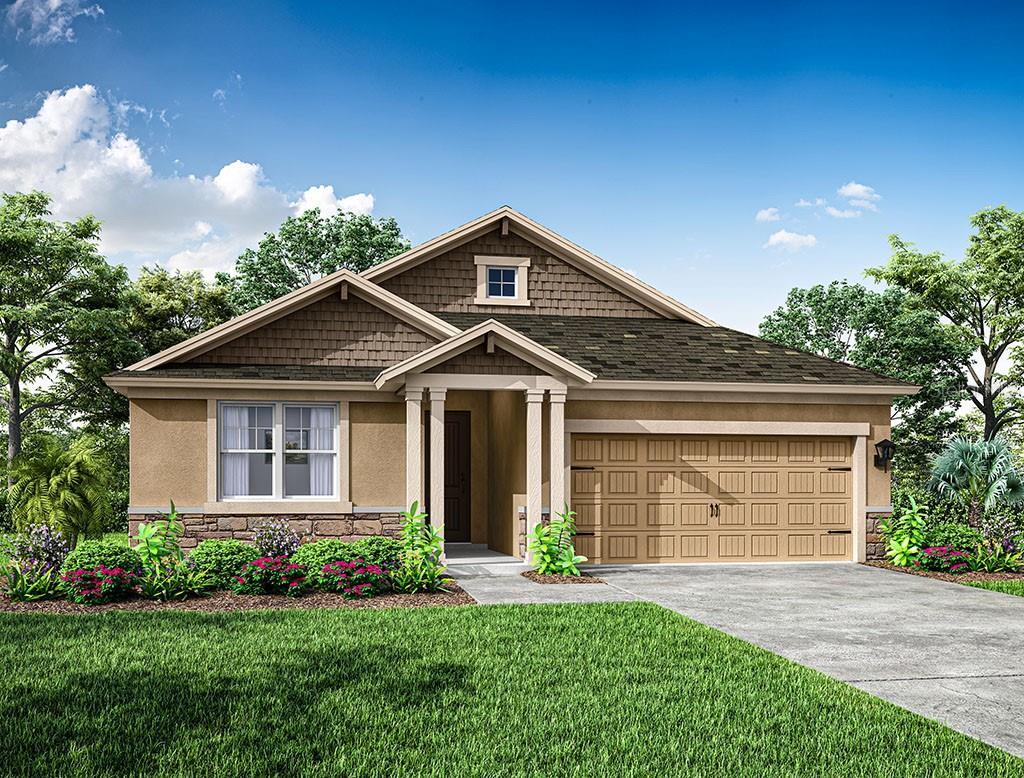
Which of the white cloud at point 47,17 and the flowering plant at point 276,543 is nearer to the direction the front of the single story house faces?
the flowering plant

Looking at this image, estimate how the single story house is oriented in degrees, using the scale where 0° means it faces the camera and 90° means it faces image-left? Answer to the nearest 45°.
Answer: approximately 0°

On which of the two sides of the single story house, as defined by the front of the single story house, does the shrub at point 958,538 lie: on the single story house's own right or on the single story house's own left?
on the single story house's own left

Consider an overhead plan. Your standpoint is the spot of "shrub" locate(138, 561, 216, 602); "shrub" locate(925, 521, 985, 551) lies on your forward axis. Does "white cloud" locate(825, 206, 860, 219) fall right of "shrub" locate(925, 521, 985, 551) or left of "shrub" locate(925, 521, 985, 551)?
left

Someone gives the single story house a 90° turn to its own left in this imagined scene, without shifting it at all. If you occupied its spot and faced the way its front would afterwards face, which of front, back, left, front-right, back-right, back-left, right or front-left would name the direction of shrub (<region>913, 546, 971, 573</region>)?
front

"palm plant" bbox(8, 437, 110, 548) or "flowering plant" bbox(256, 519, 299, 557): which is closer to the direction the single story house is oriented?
the flowering plant

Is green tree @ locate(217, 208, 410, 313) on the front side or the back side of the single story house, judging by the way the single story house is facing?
on the back side

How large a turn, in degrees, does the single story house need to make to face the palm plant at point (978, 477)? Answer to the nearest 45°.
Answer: approximately 90° to its left

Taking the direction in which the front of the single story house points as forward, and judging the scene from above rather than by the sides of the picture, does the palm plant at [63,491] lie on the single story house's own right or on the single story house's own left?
on the single story house's own right
